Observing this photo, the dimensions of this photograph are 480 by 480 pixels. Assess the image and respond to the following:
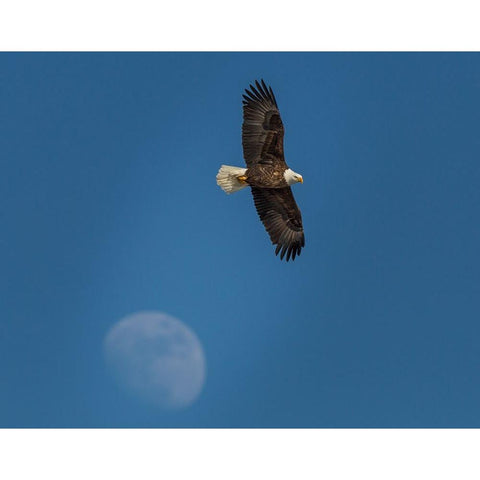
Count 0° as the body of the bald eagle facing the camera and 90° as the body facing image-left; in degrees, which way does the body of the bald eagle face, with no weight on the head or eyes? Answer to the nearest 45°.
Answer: approximately 270°
